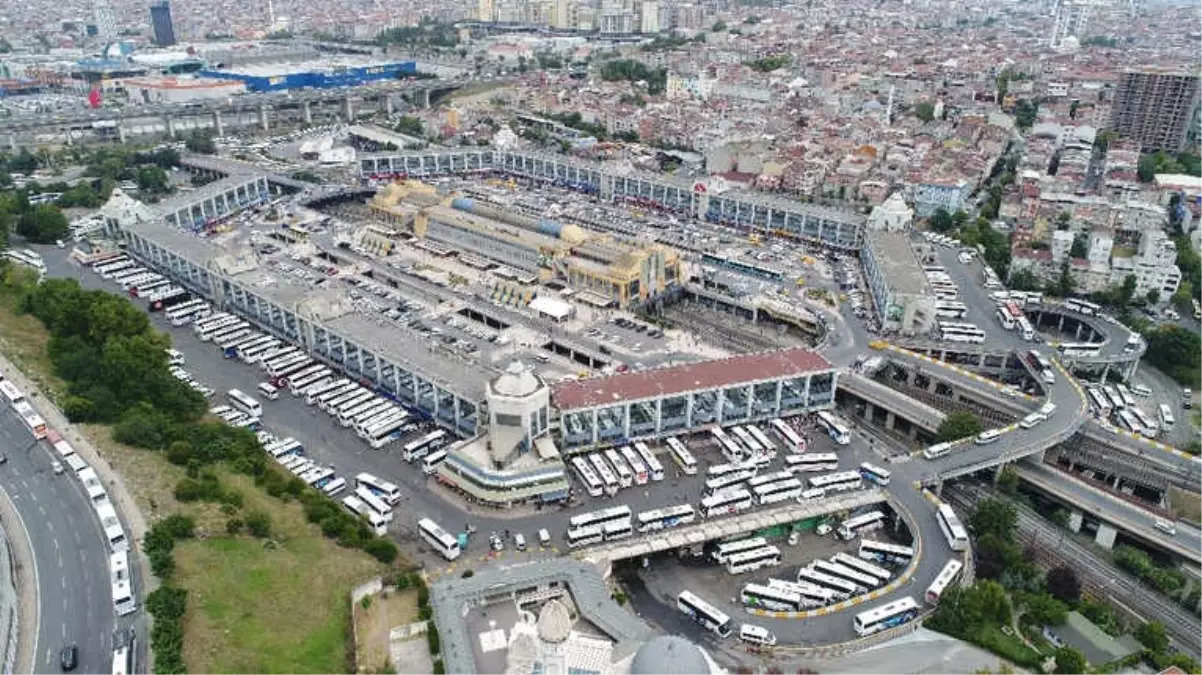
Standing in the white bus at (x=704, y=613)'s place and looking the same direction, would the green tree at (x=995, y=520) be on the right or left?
on its left

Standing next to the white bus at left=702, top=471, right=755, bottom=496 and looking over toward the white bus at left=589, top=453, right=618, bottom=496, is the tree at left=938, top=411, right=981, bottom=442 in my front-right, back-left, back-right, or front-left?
back-right

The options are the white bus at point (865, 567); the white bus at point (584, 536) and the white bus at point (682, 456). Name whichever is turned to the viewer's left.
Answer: the white bus at point (584, 536)

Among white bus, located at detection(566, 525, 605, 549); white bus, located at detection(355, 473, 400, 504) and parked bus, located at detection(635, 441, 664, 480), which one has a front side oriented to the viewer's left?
white bus, located at detection(566, 525, 605, 549)

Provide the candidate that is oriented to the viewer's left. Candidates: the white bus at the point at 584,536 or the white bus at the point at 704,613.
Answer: the white bus at the point at 584,536

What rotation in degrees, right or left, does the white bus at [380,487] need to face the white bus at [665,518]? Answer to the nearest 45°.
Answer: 0° — it already faces it

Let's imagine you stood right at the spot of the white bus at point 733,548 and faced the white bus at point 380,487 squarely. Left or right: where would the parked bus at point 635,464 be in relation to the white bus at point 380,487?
right

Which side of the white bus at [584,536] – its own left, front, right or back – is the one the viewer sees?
left

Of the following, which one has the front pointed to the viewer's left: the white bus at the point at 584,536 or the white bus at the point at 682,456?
the white bus at the point at 584,536
